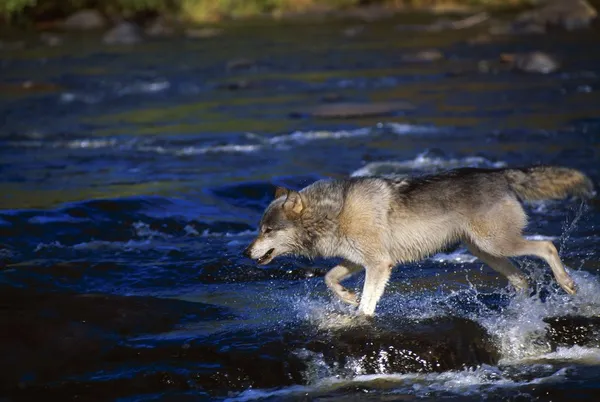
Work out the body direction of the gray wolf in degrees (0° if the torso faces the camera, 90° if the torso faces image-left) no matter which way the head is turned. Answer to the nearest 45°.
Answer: approximately 90°

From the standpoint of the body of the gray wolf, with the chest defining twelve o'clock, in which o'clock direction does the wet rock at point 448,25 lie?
The wet rock is roughly at 3 o'clock from the gray wolf.

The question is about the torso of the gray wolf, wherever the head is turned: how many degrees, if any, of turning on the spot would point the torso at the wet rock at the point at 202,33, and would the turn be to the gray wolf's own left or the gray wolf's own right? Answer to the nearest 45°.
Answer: approximately 90° to the gray wolf's own right

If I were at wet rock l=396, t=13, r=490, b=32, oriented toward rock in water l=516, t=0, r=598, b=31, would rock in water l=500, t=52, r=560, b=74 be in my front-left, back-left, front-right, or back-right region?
front-right

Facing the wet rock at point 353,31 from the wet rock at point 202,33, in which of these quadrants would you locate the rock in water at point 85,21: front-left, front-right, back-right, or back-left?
back-left

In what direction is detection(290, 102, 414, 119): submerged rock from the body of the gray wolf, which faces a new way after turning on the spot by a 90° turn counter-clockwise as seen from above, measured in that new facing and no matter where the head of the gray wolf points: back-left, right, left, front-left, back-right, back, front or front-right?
back

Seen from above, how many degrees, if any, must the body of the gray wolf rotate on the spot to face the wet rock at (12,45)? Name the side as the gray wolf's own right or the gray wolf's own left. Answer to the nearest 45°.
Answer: approximately 45° to the gray wolf's own right

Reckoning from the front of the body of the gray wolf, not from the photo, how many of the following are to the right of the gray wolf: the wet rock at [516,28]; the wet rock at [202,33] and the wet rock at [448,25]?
3

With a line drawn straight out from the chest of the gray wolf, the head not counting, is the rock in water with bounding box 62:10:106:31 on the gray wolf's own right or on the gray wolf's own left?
on the gray wolf's own right

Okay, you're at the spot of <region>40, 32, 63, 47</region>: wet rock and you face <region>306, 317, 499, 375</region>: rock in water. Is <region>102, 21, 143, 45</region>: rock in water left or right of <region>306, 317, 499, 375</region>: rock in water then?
left
